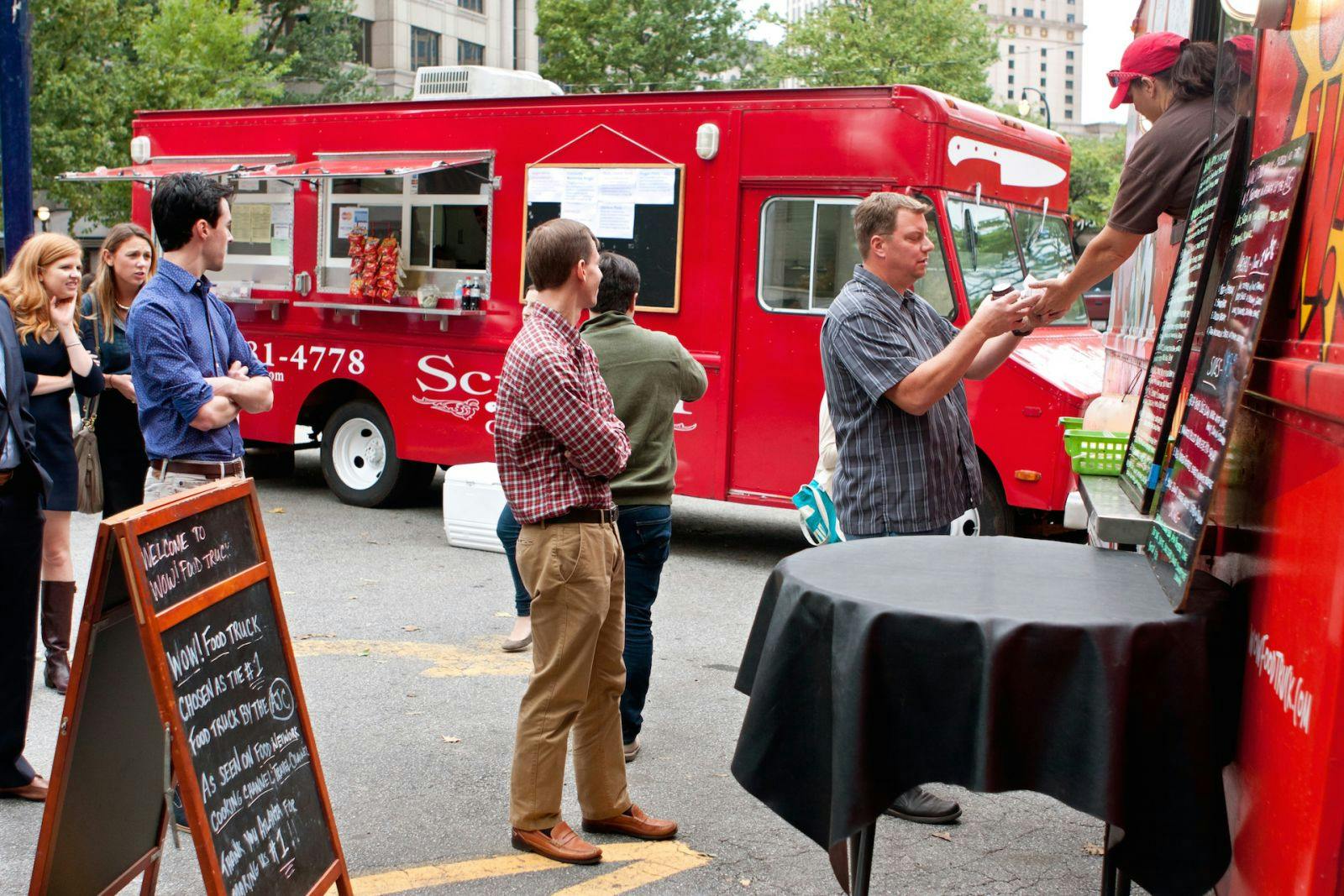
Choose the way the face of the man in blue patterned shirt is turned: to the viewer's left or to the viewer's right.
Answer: to the viewer's right

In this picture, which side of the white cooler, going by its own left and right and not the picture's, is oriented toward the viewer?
front

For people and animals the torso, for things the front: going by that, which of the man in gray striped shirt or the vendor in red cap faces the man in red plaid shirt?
the vendor in red cap

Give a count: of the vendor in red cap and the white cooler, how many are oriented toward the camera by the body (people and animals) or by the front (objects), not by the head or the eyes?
1

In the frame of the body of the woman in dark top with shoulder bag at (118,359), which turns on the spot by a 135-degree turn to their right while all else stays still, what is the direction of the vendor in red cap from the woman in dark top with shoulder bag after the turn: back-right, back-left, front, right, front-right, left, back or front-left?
back-left

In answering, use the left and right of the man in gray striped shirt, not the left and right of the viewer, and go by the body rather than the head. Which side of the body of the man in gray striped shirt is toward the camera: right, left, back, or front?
right

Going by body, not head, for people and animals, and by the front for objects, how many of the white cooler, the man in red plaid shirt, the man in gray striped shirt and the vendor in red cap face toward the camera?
1

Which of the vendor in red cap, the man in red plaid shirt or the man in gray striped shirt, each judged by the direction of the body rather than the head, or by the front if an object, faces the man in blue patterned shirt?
the vendor in red cap

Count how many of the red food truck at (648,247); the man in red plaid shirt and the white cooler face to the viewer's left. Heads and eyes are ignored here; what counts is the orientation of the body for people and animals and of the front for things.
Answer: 0

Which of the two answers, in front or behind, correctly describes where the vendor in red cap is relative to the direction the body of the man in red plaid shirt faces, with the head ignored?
in front

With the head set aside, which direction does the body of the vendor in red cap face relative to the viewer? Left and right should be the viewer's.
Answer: facing to the left of the viewer

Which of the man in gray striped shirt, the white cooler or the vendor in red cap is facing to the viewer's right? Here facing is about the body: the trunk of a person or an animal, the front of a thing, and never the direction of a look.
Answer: the man in gray striped shirt

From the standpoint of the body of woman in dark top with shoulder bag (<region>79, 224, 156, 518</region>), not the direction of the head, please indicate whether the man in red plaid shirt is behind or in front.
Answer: in front
